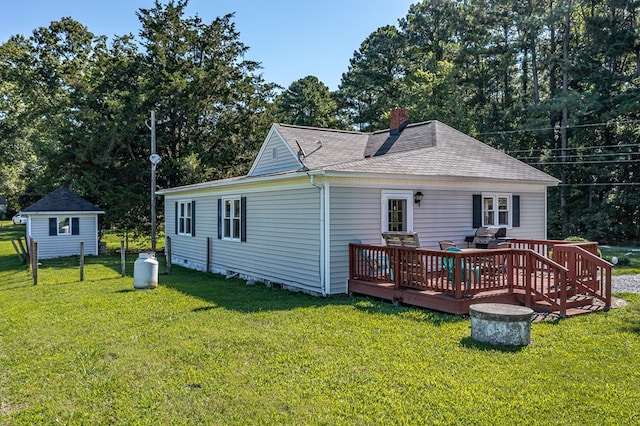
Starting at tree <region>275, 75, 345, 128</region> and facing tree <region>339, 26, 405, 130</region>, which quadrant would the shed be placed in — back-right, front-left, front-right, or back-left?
back-right

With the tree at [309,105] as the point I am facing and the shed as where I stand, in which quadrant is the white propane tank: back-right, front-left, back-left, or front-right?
back-right

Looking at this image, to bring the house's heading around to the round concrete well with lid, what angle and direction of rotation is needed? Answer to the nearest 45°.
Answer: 0° — it already faces it

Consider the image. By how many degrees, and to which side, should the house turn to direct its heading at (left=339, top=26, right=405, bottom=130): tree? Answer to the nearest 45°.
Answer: approximately 135° to its left

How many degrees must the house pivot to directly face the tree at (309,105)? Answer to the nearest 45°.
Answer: approximately 135° to its left

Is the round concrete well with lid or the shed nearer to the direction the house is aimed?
the round concrete well with lid

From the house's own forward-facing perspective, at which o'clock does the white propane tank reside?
The white propane tank is roughly at 4 o'clock from the house.

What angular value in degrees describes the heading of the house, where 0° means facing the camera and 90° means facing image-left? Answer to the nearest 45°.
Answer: approximately 315°
